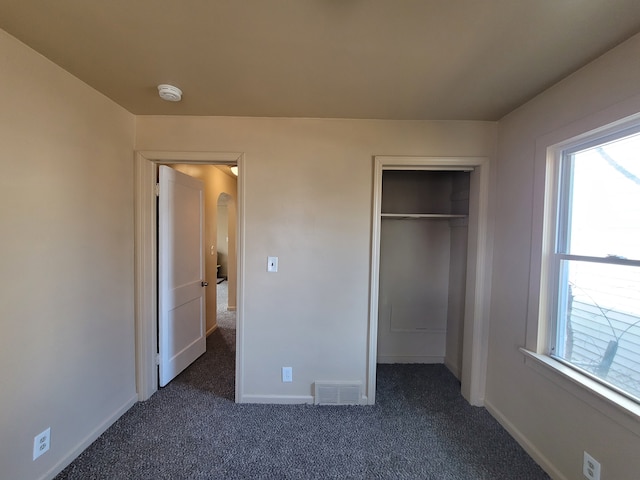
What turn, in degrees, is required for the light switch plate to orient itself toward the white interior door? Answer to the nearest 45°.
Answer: approximately 135° to its right

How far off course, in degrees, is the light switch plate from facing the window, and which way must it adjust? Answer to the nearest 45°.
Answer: approximately 45° to its left

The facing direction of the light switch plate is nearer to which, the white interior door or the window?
the window

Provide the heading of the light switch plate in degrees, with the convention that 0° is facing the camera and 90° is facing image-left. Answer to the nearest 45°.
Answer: approximately 0°
